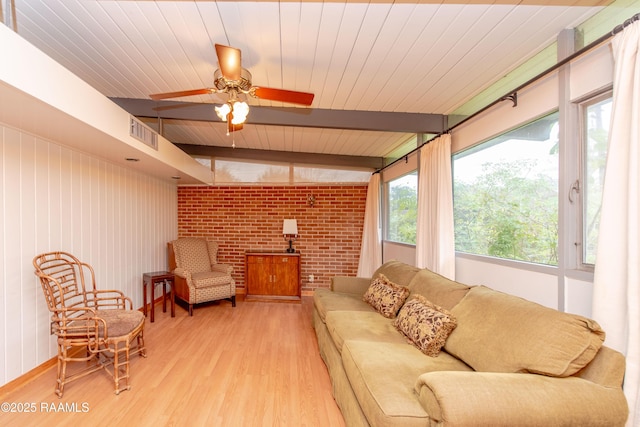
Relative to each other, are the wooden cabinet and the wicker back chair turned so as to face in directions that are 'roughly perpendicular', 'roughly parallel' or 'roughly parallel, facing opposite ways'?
roughly perpendicular

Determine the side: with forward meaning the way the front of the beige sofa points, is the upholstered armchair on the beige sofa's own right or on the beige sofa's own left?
on the beige sofa's own right

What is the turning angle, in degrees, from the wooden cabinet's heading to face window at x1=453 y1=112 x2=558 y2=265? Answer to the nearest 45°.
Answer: approximately 45° to its left

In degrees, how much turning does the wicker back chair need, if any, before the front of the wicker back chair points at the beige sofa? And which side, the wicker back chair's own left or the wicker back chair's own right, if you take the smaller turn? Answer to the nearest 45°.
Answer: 0° — it already faces it

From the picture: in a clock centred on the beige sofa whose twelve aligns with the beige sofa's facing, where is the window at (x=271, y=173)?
The window is roughly at 3 o'clock from the beige sofa.

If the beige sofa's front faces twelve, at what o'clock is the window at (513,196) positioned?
The window is roughly at 5 o'clock from the beige sofa.
